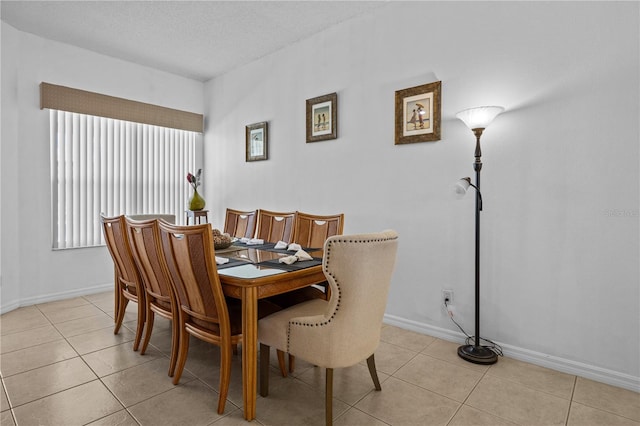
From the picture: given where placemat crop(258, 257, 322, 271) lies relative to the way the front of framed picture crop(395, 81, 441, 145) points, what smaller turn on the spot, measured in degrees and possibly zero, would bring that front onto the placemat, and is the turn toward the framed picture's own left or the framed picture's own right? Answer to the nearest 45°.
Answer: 0° — it already faces it

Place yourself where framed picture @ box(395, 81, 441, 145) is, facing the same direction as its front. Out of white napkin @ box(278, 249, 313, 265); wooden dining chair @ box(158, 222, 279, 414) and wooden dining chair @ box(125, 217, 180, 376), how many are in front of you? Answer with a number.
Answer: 3

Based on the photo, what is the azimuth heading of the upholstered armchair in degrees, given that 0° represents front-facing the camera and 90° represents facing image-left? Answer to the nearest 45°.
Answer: approximately 135°

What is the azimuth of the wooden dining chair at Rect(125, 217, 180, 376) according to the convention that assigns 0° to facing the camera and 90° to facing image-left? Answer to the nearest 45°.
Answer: approximately 225°

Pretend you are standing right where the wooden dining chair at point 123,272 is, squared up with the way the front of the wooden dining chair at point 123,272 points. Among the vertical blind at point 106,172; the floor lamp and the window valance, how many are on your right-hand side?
1

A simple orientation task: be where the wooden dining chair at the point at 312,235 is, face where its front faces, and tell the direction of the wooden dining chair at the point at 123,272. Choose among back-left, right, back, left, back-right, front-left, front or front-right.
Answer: front-right

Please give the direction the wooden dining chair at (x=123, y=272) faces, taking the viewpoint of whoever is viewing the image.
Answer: facing away from the viewer and to the right of the viewer

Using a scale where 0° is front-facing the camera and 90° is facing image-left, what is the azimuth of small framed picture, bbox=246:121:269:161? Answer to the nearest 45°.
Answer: approximately 45°

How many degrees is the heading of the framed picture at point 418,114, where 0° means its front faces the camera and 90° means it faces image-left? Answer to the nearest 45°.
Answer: approximately 45°
